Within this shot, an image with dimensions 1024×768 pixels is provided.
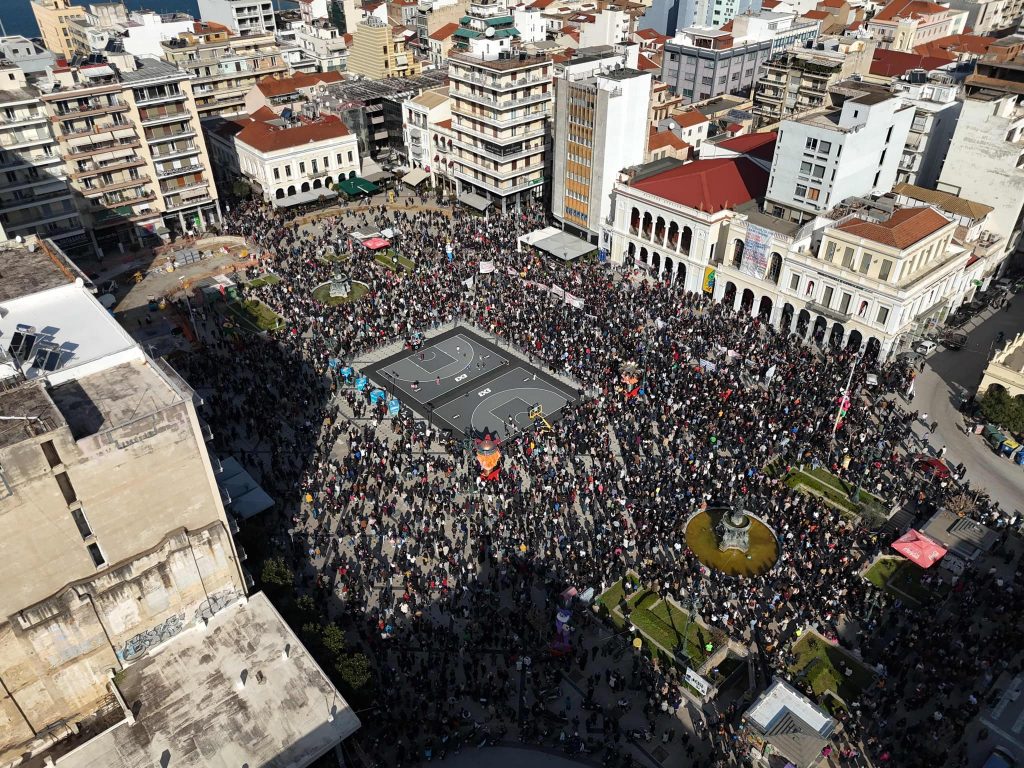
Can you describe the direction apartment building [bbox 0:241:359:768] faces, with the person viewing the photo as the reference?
facing away from the viewer and to the right of the viewer

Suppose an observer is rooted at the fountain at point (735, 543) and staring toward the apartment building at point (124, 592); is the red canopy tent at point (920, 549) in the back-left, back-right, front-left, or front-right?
back-left

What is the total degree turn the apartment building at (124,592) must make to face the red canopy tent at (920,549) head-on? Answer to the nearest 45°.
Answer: approximately 45° to its right

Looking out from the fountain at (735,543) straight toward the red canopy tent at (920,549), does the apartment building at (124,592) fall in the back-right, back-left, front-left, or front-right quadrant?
back-right

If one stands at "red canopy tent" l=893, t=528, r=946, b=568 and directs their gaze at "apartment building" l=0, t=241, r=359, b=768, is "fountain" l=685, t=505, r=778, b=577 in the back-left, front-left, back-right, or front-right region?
front-right

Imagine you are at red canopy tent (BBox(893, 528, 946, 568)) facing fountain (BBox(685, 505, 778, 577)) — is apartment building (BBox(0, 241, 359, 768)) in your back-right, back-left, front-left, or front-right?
front-left

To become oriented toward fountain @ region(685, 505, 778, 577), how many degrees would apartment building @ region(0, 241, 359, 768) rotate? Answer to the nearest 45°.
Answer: approximately 45° to its right
